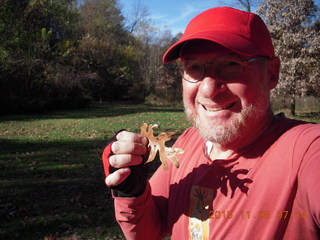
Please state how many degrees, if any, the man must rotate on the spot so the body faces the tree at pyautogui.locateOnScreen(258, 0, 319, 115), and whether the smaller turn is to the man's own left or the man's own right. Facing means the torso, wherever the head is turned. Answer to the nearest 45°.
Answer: approximately 135° to the man's own right
